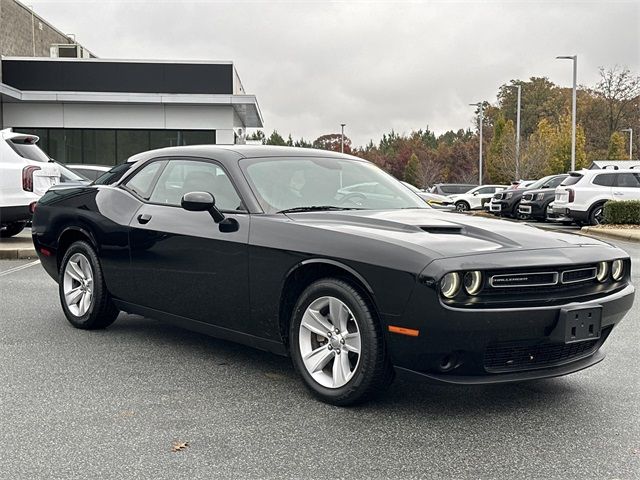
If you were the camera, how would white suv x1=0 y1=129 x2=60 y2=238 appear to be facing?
facing away from the viewer and to the left of the viewer

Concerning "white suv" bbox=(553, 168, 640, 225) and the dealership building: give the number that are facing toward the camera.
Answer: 1

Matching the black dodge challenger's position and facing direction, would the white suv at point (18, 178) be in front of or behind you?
behind

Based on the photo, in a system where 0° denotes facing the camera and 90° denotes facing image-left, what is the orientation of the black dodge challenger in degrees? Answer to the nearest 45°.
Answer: approximately 315°

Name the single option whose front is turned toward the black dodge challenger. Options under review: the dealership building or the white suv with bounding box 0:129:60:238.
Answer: the dealership building

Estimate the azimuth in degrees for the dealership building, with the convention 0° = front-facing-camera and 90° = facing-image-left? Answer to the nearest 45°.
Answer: approximately 0°

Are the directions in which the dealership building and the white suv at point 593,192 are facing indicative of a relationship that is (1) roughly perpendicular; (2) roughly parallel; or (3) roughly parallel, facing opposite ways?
roughly perpendicular
